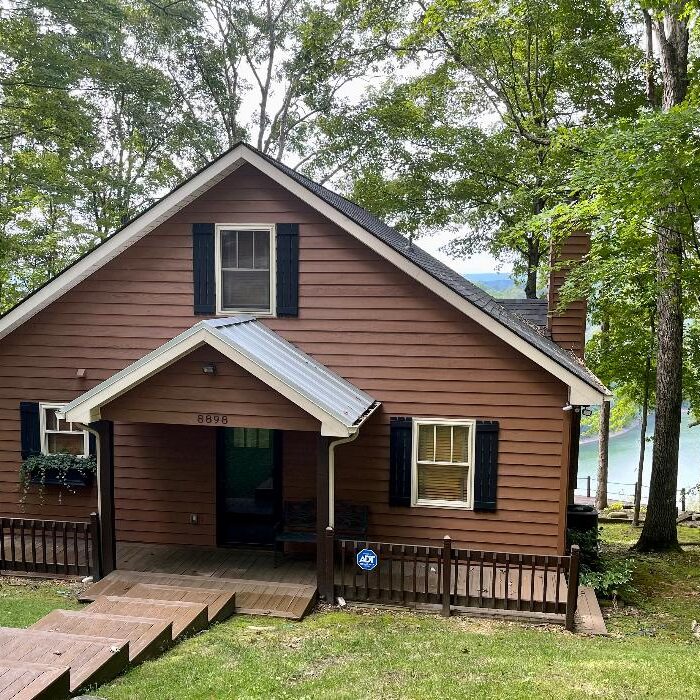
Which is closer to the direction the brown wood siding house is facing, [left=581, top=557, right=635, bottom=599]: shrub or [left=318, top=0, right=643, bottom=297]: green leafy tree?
the shrub

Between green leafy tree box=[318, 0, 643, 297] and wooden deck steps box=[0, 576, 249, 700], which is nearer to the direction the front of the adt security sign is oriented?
the wooden deck steps

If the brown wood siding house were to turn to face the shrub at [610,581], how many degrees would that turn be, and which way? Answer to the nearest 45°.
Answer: approximately 90° to its left

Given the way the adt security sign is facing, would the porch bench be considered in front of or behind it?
behind

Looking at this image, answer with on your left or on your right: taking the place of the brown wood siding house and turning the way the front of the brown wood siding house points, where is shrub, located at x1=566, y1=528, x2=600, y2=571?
on your left

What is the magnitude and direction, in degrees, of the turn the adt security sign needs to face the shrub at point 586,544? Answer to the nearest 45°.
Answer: approximately 135° to its left

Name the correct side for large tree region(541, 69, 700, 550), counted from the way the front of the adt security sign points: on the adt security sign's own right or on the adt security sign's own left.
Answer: on the adt security sign's own left

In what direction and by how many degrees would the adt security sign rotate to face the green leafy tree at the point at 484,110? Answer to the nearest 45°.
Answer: approximately 180°

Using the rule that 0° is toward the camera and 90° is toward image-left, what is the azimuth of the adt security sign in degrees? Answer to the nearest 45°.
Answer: approximately 0°

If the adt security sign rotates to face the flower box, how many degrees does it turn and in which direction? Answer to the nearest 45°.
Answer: approximately 135° to its right

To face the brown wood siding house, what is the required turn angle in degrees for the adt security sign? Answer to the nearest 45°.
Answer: approximately 135° to its right

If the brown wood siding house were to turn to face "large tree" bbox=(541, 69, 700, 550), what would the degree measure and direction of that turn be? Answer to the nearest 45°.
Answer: approximately 90° to its left

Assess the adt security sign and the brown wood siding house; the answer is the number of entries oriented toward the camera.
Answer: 2

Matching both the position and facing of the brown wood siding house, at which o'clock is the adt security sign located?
The adt security sign is roughly at 11 o'clock from the brown wood siding house.

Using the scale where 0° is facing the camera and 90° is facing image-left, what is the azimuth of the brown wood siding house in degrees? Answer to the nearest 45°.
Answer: approximately 0°
